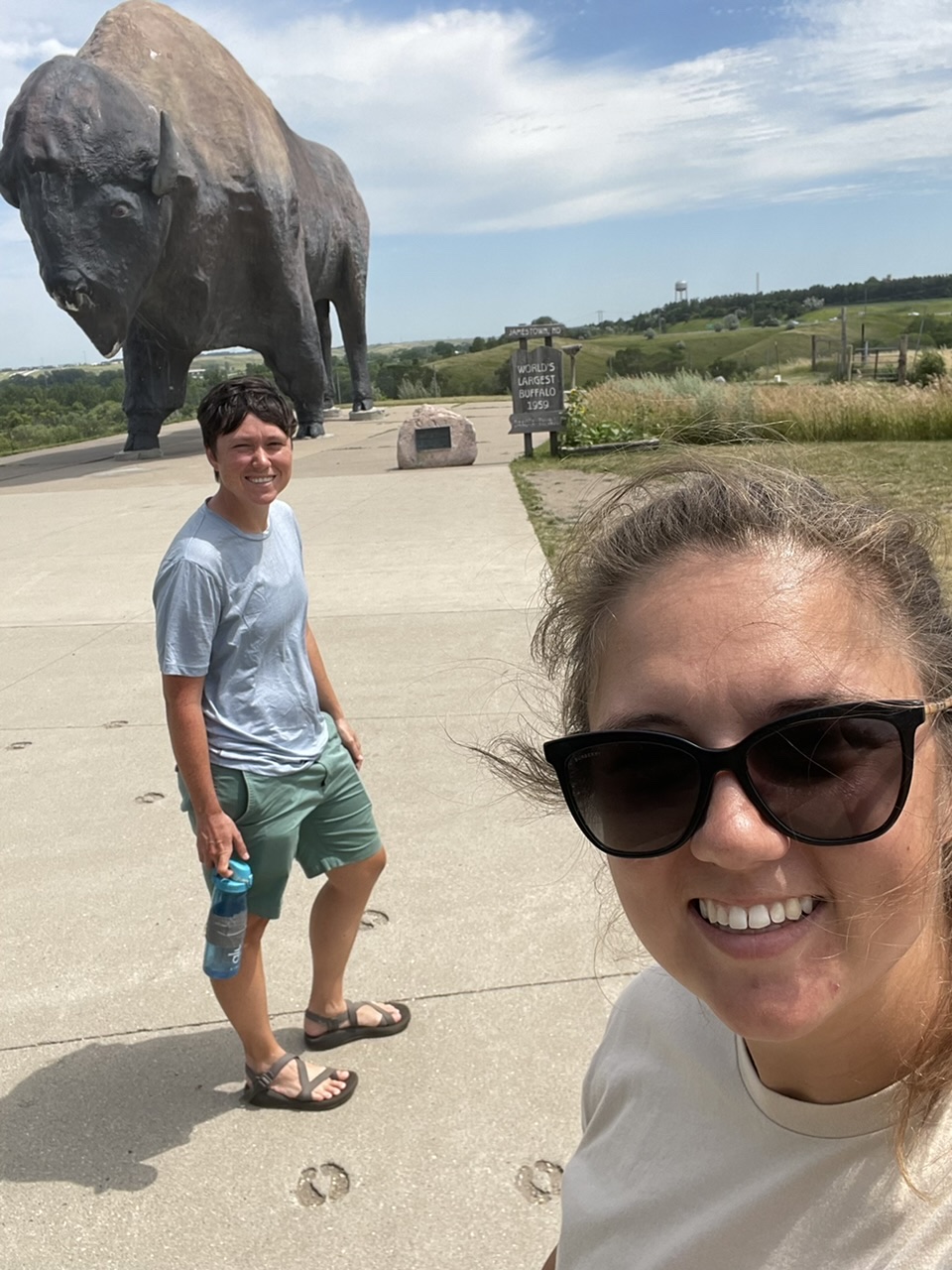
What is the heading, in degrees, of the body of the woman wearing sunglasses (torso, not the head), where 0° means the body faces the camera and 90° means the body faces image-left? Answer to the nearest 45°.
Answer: approximately 0°

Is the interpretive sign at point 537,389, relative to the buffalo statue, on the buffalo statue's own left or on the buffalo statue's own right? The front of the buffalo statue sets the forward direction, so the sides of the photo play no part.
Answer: on the buffalo statue's own left

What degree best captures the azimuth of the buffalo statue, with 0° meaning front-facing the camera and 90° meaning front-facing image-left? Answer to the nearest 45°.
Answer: approximately 45°

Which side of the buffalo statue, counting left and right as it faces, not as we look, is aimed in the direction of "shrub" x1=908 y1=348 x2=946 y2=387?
back

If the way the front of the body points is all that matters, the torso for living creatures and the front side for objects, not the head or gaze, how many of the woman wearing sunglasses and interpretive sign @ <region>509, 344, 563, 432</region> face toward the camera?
2

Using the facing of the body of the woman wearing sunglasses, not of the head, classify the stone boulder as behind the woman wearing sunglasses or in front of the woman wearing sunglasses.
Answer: behind
